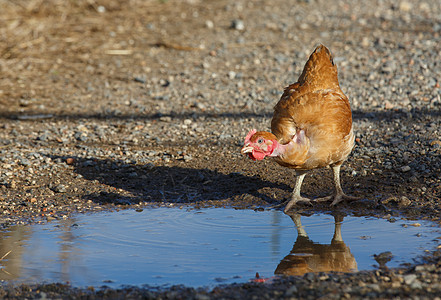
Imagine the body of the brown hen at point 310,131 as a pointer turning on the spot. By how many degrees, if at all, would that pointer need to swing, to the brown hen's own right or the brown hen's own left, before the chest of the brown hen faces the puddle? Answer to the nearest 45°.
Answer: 0° — it already faces it

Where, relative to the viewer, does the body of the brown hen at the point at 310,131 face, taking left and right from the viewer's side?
facing the viewer and to the left of the viewer
